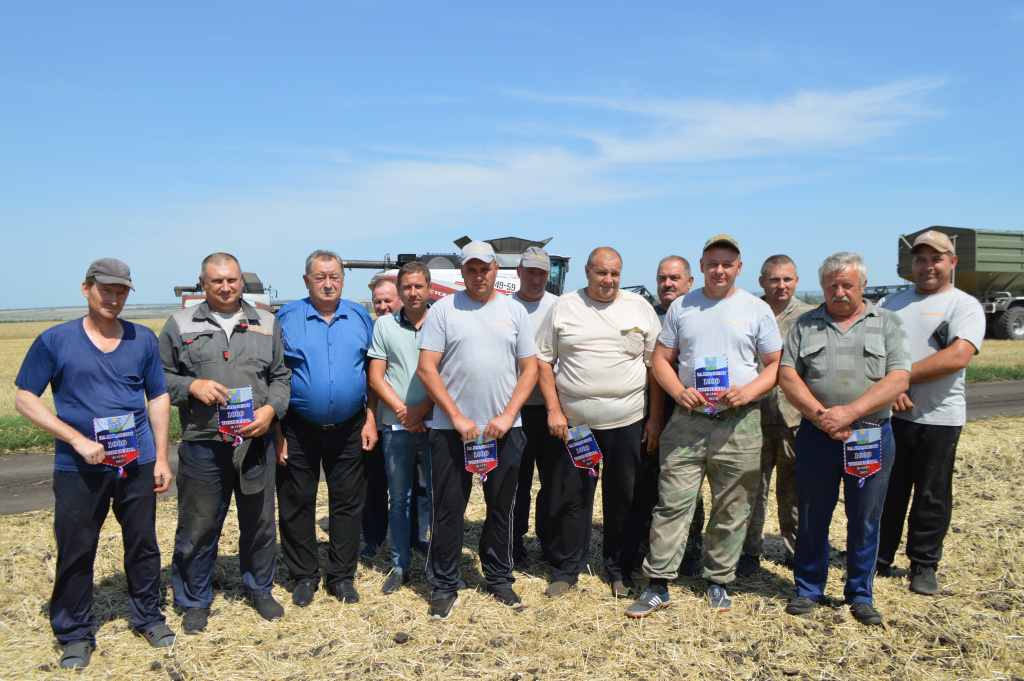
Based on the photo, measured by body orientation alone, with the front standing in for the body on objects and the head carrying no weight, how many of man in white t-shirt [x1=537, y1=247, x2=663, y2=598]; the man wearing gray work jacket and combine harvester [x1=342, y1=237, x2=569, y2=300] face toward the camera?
2

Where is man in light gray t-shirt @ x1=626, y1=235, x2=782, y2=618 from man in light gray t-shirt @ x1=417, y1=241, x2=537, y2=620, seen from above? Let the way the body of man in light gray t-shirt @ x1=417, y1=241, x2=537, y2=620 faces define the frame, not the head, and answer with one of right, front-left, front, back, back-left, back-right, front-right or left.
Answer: left

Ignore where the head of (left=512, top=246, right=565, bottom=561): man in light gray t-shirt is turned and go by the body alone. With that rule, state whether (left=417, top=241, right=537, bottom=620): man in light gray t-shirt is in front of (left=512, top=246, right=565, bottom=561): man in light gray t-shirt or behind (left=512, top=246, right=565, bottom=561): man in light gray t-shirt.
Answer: in front
